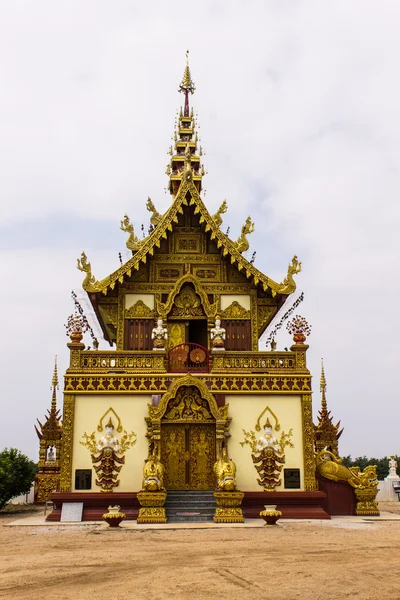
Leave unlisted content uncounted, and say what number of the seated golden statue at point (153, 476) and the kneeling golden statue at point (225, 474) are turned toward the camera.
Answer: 2

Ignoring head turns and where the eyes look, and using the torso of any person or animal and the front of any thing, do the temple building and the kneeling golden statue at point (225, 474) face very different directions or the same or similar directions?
same or similar directions

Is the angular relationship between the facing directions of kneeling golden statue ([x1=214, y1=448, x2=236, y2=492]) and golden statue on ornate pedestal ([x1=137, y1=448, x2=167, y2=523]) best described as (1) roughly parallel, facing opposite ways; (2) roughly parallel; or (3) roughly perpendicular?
roughly parallel

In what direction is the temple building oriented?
toward the camera

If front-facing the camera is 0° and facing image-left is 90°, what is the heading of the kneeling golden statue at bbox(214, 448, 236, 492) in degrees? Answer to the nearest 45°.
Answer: approximately 0°

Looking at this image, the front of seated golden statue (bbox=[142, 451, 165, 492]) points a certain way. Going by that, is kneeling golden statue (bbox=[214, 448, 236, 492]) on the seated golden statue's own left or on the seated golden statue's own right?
on the seated golden statue's own left

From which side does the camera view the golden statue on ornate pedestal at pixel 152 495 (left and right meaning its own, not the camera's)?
front

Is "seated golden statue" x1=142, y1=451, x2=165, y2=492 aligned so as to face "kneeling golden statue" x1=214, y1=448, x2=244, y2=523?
no

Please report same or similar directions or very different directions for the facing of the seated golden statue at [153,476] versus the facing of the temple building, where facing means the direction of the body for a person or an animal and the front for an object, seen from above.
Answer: same or similar directions

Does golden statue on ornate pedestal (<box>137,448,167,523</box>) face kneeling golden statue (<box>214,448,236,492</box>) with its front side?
no

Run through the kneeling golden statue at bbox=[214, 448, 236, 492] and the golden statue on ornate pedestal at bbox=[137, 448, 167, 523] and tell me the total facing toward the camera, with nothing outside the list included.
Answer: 2

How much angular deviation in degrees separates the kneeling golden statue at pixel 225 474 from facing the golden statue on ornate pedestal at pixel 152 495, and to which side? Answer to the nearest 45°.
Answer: approximately 90° to its right

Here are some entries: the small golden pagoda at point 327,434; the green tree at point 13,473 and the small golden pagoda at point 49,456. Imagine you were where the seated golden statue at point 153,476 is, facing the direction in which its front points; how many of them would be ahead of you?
0
